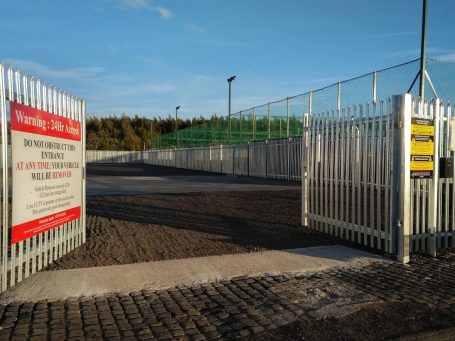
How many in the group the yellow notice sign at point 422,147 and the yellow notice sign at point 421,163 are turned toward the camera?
2

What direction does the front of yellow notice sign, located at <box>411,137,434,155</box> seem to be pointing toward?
toward the camera

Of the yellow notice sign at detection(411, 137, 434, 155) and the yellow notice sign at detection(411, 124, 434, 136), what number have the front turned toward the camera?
2

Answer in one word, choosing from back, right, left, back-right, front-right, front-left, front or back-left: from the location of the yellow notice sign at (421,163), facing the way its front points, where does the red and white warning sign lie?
front-right

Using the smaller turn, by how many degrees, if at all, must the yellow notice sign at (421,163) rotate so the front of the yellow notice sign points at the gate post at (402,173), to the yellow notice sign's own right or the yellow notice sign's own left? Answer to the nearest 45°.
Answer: approximately 45° to the yellow notice sign's own right

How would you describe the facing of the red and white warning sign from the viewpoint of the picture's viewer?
facing the viewer and to the right of the viewer

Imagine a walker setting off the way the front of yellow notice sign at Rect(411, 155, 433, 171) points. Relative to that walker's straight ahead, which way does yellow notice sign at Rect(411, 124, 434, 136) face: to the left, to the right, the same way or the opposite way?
the same way

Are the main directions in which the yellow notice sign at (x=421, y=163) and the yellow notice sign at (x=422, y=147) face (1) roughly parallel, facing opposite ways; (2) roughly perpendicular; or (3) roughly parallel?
roughly parallel

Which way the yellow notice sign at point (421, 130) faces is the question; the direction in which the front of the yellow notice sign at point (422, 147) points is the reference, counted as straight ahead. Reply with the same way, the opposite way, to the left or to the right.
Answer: the same way

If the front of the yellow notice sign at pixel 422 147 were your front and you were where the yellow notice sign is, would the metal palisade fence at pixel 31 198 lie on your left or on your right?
on your right

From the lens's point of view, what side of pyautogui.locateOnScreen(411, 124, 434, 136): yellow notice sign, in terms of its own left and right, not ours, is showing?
front

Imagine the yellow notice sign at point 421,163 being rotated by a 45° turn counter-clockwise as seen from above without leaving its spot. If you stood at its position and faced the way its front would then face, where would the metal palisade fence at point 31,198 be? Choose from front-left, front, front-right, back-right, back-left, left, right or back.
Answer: right
